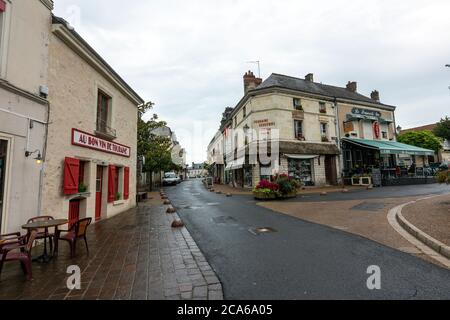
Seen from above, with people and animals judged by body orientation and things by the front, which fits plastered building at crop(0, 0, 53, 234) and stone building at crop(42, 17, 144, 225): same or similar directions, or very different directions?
same or similar directions

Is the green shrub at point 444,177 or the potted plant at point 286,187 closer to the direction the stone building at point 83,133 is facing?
the green shrub

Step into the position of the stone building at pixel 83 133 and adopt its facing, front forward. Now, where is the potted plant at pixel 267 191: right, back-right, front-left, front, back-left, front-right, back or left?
front-left

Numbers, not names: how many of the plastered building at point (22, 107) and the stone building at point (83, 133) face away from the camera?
0

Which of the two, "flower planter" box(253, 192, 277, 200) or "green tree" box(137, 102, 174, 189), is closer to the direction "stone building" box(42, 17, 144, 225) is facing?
the flower planter

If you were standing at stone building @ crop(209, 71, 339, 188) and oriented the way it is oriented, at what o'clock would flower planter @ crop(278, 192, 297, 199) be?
The flower planter is roughly at 12 o'clock from the stone building.

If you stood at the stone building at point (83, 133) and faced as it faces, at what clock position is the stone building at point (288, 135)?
the stone building at point (288, 135) is roughly at 10 o'clock from the stone building at point (83, 133).

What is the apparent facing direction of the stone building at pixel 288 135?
toward the camera

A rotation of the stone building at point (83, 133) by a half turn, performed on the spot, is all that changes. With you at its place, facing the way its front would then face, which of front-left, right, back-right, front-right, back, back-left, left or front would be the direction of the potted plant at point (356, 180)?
back-right

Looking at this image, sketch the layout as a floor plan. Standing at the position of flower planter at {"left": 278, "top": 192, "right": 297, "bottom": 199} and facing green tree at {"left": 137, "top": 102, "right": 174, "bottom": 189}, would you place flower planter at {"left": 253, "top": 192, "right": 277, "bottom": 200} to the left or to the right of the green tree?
left

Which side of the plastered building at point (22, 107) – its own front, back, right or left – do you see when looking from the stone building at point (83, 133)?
left

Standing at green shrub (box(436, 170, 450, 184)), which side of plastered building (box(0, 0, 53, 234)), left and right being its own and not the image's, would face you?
front

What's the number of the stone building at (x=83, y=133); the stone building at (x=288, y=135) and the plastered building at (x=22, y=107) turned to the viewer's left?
0

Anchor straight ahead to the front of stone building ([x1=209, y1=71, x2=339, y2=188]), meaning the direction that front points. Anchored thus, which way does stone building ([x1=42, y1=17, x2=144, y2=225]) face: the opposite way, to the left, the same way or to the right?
to the left

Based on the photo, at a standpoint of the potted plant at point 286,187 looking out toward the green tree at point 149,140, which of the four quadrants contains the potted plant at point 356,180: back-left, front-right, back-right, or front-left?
back-right

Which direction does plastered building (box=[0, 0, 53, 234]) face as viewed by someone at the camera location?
facing the viewer and to the right of the viewer

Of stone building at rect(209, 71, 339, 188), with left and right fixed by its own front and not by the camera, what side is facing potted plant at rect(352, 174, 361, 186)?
left

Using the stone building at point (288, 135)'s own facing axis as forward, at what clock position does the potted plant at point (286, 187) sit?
The potted plant is roughly at 12 o'clock from the stone building.
